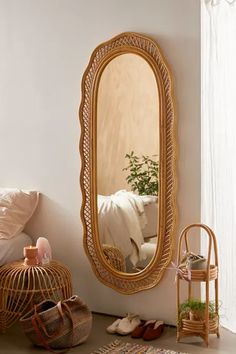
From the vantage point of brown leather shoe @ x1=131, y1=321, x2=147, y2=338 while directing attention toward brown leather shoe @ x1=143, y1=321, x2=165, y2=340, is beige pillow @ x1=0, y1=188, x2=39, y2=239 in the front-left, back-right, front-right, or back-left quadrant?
back-left

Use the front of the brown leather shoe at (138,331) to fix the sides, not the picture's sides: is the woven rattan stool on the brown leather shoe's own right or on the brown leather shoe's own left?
on the brown leather shoe's own right
